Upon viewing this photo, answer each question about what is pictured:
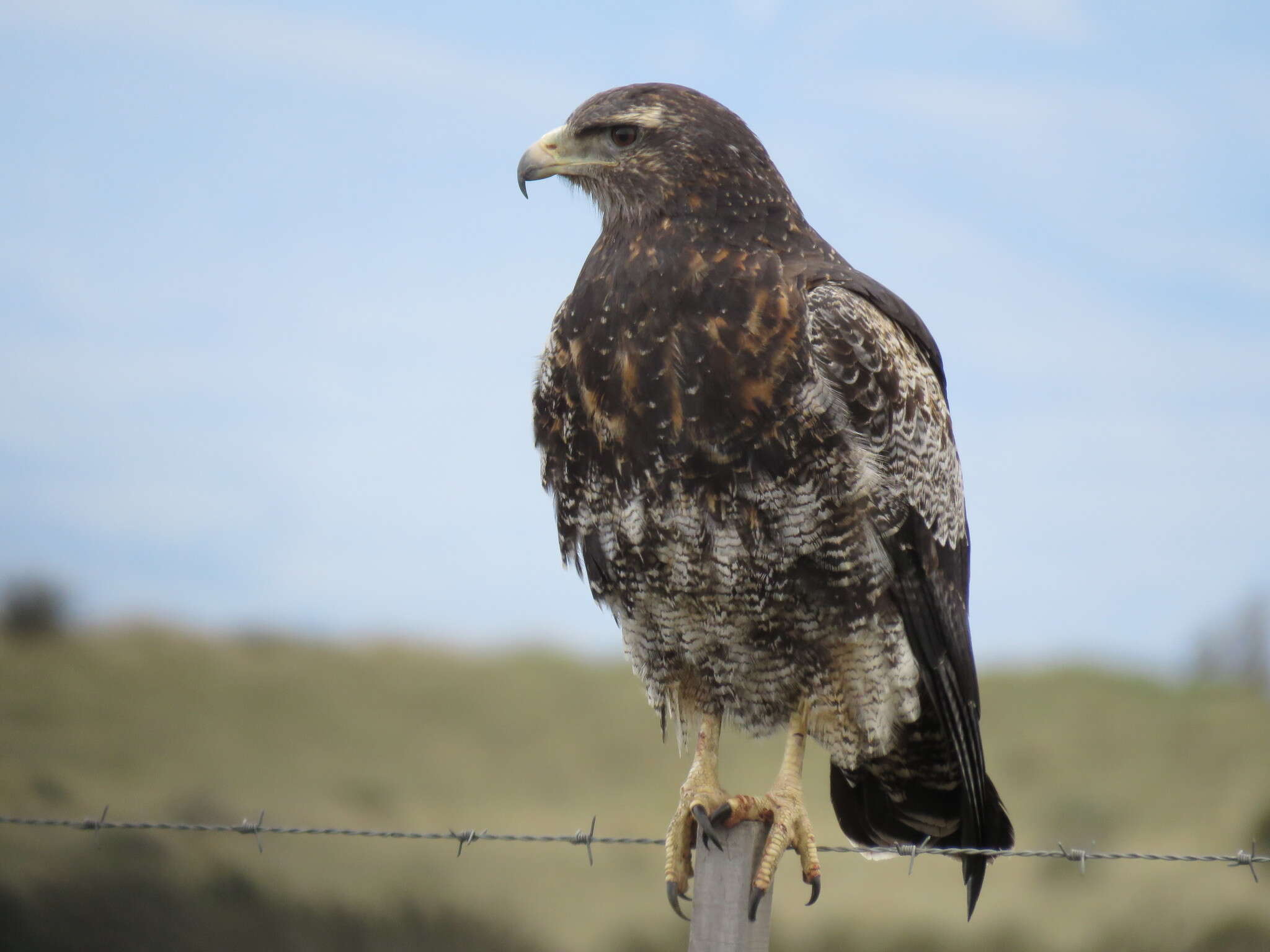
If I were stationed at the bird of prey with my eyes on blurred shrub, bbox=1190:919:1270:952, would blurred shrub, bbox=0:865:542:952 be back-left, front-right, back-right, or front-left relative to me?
front-left

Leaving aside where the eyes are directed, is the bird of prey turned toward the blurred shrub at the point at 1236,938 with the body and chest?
no

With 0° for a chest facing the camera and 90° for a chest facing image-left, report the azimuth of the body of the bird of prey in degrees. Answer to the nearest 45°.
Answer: approximately 45°

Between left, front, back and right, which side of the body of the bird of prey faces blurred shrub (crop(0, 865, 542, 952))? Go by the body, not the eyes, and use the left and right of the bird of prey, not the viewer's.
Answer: right
